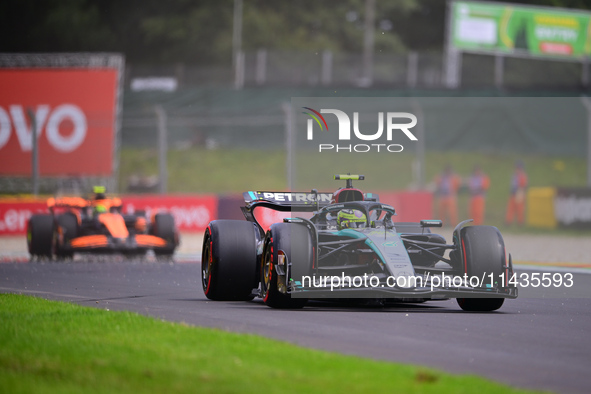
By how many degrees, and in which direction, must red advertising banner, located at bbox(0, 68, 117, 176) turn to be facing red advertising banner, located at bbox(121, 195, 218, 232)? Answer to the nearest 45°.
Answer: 0° — it already faces it

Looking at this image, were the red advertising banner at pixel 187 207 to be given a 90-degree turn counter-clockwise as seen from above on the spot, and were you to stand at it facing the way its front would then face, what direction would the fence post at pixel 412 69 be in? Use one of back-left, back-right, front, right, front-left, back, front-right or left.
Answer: front-left

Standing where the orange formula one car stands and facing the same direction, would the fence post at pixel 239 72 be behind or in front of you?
behind

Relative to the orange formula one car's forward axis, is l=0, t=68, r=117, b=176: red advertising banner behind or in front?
behind

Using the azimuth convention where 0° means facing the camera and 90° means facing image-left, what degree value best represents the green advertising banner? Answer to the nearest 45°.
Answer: approximately 0°

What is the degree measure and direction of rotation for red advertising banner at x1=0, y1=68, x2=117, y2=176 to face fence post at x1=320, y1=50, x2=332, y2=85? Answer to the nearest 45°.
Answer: approximately 90° to its left

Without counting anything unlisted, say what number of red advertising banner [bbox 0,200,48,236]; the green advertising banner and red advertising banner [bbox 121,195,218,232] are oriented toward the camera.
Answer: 3

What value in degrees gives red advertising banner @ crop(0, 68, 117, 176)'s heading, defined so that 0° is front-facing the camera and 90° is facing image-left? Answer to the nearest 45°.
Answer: approximately 0°

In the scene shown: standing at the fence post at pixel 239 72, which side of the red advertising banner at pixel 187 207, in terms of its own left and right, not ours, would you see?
back

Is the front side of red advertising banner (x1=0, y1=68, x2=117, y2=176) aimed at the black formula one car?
yes
